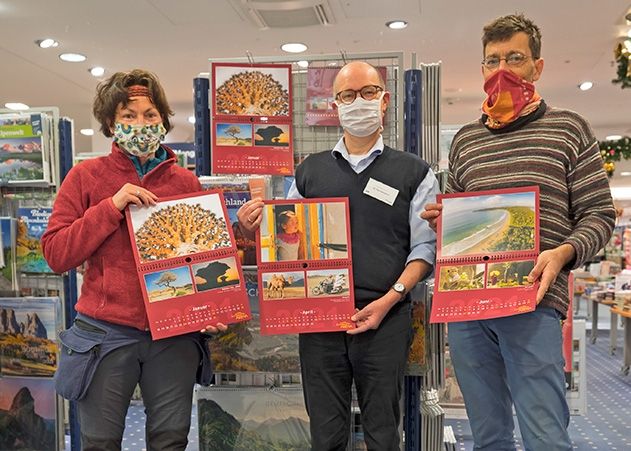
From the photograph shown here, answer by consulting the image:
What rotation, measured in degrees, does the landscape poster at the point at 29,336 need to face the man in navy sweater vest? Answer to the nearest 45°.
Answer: approximately 45° to its left

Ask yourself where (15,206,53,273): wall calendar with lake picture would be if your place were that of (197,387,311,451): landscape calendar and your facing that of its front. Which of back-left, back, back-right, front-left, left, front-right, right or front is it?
back-right

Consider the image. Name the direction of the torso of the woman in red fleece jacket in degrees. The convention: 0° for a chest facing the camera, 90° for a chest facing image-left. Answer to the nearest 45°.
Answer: approximately 0°

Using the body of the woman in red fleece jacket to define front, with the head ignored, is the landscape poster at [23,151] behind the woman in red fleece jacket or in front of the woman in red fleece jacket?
behind

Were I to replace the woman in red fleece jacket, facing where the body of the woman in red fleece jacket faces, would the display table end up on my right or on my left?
on my left
